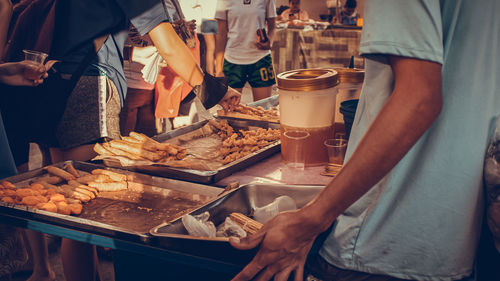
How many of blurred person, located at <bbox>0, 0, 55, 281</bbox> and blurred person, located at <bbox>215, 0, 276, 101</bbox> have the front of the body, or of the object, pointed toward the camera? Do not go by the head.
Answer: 1

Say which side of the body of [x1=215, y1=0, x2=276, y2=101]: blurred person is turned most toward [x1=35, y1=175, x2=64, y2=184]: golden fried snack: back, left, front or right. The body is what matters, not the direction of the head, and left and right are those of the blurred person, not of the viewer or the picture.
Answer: front

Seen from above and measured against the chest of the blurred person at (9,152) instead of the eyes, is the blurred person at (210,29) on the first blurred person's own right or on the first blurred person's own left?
on the first blurred person's own left

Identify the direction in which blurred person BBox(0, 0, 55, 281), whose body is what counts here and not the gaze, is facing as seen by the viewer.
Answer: to the viewer's right

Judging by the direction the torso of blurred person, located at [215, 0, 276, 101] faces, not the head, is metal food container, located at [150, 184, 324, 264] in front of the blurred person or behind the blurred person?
in front

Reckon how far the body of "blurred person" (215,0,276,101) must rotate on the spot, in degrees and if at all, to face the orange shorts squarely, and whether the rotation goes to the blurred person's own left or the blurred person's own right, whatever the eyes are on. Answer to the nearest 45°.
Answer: approximately 45° to the blurred person's own right

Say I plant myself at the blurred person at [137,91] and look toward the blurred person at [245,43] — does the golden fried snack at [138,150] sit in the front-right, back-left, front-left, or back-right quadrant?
back-right

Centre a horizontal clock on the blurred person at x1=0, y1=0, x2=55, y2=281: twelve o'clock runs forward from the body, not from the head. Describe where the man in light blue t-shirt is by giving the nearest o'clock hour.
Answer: The man in light blue t-shirt is roughly at 2 o'clock from the blurred person.

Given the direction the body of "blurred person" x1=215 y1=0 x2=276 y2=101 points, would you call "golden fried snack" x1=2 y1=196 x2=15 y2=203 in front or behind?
in front

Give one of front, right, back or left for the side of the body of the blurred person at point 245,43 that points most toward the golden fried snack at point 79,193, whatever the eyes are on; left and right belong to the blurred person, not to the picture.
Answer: front

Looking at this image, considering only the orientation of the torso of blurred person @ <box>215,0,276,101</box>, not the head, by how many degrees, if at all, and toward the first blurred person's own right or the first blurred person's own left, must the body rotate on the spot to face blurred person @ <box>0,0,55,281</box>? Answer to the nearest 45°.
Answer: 0° — they already face them
